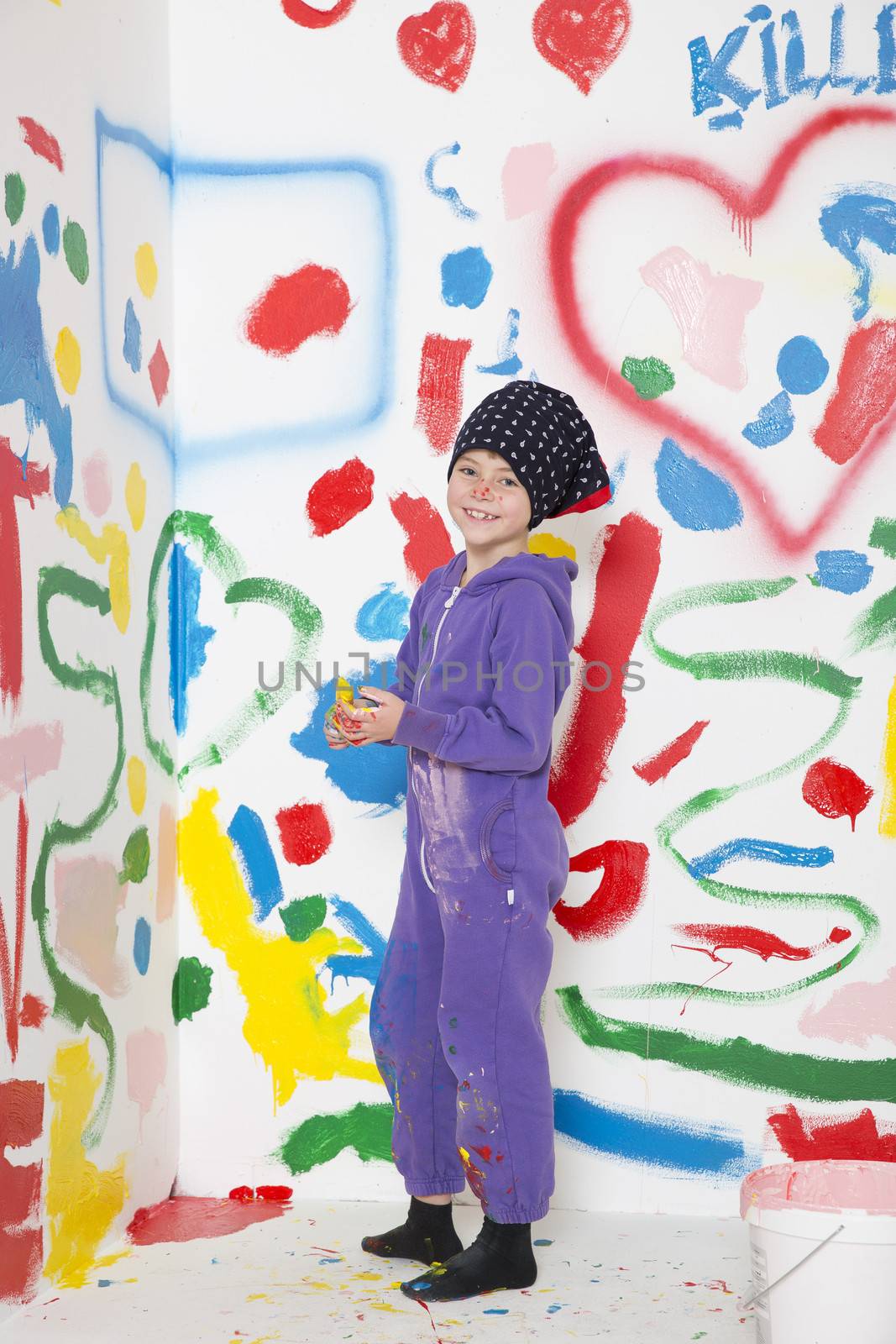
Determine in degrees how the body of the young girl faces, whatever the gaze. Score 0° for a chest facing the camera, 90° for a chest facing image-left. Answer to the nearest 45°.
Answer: approximately 45°
